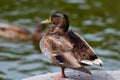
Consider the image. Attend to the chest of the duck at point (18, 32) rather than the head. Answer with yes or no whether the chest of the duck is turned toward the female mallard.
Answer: no
